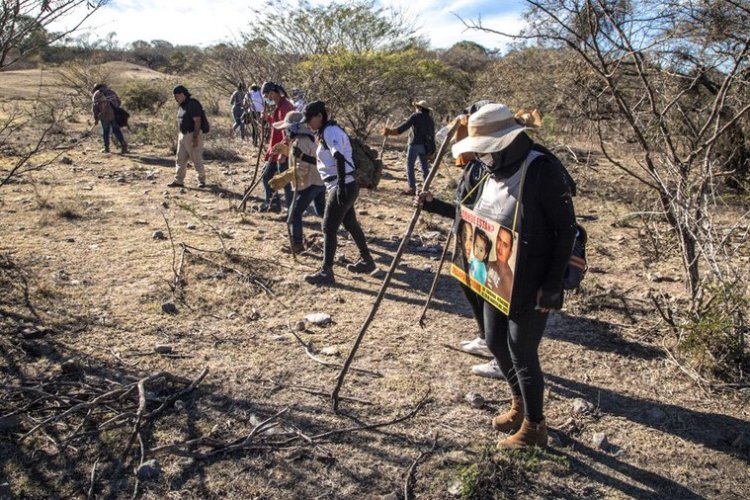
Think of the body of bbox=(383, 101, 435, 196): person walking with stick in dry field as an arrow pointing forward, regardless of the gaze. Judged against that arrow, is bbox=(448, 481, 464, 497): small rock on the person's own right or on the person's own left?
on the person's own left

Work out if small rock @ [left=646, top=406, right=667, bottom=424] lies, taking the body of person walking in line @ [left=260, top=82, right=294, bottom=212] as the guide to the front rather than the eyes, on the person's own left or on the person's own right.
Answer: on the person's own left

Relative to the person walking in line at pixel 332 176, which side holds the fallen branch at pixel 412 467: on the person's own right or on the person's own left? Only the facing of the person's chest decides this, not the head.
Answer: on the person's own left

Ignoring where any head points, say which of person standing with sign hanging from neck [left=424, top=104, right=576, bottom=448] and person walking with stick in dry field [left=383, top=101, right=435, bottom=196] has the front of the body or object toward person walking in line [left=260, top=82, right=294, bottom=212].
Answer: person walking with stick in dry field [left=383, top=101, right=435, bottom=196]

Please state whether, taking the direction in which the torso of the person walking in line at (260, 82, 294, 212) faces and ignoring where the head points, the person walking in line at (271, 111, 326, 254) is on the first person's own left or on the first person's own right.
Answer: on the first person's own left

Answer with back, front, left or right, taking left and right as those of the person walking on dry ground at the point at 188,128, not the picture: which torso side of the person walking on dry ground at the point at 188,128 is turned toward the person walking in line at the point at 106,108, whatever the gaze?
right

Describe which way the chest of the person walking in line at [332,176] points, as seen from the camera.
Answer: to the viewer's left

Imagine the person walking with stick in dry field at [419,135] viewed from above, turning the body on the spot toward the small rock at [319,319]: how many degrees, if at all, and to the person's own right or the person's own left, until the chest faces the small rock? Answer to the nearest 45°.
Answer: approximately 45° to the person's own left
